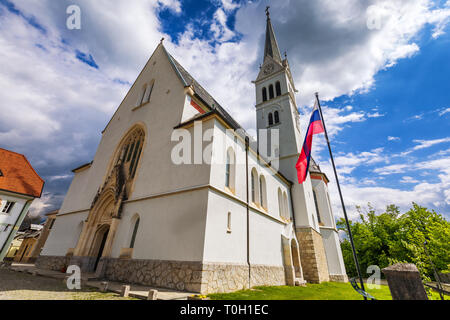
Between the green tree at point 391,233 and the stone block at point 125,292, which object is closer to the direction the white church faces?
the stone block

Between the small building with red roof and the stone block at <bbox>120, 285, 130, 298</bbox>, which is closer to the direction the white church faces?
the stone block

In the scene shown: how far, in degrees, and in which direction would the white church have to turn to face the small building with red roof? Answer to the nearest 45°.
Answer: approximately 90° to its right

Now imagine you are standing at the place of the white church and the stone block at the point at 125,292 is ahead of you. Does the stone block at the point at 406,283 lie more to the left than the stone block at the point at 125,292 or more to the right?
left

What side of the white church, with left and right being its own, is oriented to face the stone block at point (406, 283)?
left

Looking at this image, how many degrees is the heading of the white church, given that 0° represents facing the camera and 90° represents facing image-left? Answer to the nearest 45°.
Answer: approximately 45°

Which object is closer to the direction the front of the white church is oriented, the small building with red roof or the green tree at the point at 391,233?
the small building with red roof

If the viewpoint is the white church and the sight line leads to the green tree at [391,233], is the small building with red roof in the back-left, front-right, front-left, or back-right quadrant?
back-left

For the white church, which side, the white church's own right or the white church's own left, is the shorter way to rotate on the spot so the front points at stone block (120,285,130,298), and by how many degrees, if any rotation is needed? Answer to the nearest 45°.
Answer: approximately 45° to the white church's own left

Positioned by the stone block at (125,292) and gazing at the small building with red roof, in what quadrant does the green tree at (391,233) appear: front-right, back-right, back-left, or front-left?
back-right
